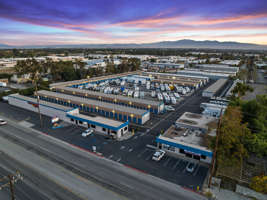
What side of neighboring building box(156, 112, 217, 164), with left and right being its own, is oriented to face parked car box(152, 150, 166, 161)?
front

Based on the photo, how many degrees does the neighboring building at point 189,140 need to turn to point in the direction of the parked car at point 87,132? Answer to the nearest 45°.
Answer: approximately 45° to its right

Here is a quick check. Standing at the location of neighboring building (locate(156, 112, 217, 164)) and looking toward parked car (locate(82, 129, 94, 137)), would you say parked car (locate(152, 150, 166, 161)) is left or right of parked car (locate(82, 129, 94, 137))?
left

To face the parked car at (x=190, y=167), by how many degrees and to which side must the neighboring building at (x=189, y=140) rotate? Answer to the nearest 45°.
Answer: approximately 45° to its left

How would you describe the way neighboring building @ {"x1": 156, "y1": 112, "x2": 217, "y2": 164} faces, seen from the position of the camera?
facing the viewer and to the left of the viewer
